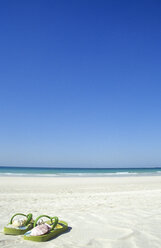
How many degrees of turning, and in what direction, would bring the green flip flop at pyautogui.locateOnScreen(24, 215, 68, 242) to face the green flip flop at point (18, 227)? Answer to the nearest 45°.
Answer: approximately 90° to its left
